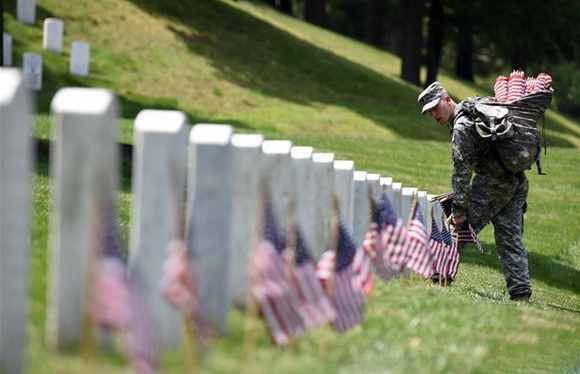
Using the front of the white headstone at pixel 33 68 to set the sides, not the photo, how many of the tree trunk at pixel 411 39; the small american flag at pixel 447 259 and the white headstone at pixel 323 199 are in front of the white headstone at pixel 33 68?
2

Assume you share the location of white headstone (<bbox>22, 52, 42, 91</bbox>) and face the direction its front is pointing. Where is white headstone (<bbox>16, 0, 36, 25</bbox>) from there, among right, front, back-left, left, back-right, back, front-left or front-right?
back

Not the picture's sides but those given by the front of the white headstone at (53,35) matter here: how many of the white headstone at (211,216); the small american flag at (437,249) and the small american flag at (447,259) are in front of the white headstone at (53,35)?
3

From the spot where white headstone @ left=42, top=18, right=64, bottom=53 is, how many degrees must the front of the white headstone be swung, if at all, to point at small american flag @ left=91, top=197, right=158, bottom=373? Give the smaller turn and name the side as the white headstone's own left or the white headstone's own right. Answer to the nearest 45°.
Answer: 0° — it already faces it

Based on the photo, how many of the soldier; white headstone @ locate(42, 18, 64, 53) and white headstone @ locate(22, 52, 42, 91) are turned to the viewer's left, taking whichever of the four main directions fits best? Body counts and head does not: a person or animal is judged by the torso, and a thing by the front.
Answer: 1

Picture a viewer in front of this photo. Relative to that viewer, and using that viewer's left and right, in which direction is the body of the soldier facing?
facing to the left of the viewer

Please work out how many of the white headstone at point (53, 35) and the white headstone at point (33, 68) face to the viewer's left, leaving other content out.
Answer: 0

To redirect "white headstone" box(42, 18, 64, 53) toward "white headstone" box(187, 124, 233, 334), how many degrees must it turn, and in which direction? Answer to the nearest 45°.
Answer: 0° — it already faces it

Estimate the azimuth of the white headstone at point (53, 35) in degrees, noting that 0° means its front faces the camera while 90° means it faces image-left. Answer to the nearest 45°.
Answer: approximately 0°

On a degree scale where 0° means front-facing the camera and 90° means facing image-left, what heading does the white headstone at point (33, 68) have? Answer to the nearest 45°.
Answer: approximately 0°

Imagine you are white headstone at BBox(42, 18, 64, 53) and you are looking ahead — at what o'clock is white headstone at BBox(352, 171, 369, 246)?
white headstone at BBox(352, 171, 369, 246) is roughly at 12 o'clock from white headstone at BBox(42, 18, 64, 53).
